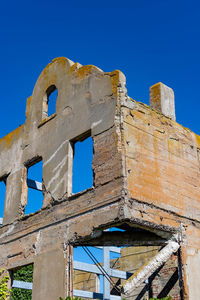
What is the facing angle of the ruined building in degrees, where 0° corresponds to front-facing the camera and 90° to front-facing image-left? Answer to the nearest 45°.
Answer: approximately 45°

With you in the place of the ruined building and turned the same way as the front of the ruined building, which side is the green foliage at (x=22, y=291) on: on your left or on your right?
on your right
